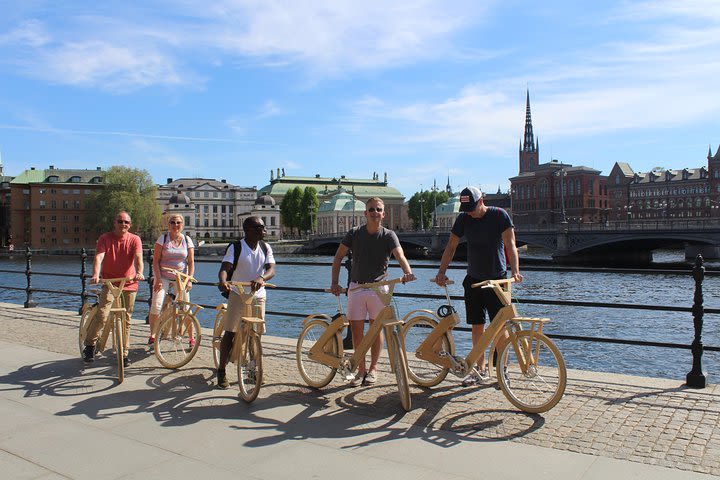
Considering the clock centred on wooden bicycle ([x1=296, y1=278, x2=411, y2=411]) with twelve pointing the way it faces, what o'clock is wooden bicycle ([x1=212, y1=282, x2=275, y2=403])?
wooden bicycle ([x1=212, y1=282, x2=275, y2=403]) is roughly at 4 o'clock from wooden bicycle ([x1=296, y1=278, x2=411, y2=411]).

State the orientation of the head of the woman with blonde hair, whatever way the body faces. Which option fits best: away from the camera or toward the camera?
toward the camera

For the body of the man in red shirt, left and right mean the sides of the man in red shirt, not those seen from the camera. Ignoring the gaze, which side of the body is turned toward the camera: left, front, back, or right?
front

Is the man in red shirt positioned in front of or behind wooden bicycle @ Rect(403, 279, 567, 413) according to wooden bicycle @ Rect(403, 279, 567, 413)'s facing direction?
behind

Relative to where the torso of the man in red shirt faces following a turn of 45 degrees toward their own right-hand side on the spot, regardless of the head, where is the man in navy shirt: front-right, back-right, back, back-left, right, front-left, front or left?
left

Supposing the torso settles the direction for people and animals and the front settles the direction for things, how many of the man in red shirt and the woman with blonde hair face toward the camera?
2

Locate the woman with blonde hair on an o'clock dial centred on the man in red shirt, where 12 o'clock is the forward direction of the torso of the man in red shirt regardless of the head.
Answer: The woman with blonde hair is roughly at 8 o'clock from the man in red shirt.

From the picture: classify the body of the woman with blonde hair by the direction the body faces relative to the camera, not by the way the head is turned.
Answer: toward the camera

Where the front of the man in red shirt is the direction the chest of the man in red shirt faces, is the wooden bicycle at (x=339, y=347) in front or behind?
in front

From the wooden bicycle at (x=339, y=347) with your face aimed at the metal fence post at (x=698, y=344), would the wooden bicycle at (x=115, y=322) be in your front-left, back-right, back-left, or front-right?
back-left

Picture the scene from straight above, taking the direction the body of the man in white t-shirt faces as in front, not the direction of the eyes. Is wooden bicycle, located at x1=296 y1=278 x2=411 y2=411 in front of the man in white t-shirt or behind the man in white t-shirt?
in front

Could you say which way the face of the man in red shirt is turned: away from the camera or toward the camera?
toward the camera

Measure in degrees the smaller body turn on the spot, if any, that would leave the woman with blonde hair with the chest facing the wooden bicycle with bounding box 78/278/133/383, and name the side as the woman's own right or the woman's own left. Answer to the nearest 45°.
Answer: approximately 45° to the woman's own right

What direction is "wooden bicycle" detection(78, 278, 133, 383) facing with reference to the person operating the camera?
facing the viewer and to the right of the viewer
